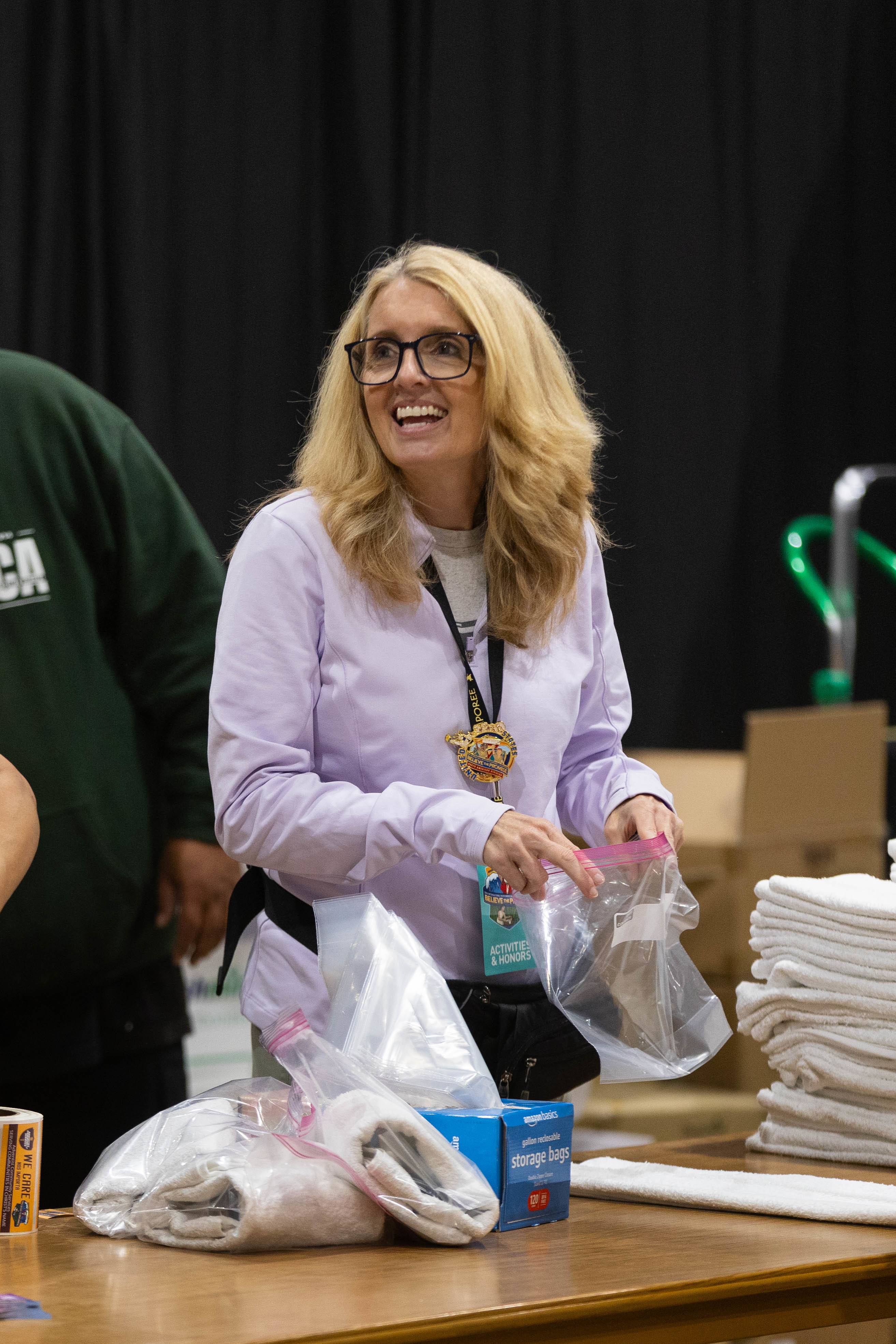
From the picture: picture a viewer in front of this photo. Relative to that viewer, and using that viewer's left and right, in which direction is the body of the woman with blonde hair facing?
facing the viewer and to the right of the viewer

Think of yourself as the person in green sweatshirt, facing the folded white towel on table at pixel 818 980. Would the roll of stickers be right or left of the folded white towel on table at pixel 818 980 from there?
right

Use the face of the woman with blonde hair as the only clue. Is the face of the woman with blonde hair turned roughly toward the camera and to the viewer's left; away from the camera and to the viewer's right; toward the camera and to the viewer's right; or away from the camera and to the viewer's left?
toward the camera and to the viewer's left

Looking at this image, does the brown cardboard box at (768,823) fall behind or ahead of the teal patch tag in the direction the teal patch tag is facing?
behind

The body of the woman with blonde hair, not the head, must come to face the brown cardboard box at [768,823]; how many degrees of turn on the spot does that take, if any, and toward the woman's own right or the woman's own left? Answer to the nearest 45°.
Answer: approximately 135° to the woman's own left

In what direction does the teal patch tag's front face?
toward the camera
